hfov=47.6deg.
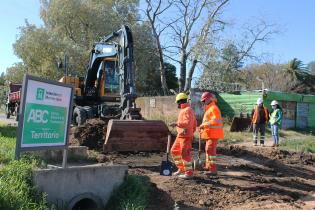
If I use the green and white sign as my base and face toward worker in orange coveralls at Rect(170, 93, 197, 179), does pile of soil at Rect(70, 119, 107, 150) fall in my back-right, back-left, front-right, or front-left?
front-left

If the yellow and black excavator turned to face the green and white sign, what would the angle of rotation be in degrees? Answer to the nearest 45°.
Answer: approximately 45° to its right

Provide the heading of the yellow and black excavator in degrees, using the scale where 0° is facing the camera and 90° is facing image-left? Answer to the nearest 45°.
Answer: approximately 315°

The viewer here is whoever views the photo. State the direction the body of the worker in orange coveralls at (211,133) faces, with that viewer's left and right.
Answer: facing to the left of the viewer

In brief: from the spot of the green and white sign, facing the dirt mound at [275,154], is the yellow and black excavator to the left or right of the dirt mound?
left

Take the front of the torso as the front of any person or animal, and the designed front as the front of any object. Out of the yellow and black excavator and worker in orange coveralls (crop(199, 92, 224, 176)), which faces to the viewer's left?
the worker in orange coveralls

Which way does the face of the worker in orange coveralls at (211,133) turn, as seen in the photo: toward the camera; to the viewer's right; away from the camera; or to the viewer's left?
to the viewer's left

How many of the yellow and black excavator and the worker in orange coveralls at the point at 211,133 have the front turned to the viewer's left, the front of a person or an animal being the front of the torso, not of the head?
1
